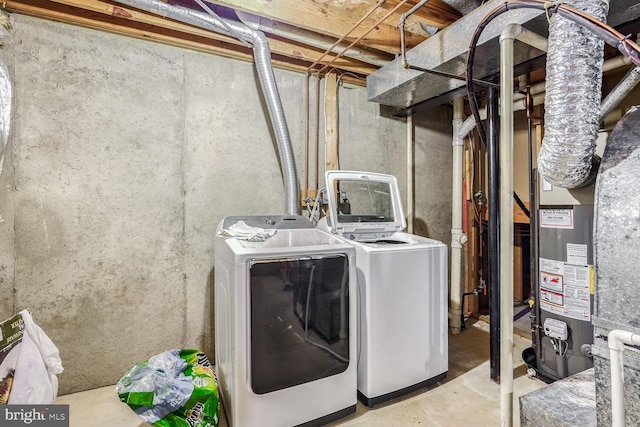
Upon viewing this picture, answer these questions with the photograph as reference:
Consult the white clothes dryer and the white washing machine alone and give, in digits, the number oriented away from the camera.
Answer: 0

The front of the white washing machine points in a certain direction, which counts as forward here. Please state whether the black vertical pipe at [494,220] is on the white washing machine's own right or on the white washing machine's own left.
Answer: on the white washing machine's own left

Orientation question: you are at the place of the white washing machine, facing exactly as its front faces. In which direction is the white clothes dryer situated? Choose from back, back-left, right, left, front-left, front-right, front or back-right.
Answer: right

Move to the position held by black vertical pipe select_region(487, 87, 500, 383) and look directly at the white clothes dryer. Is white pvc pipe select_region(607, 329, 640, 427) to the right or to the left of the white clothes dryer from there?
left

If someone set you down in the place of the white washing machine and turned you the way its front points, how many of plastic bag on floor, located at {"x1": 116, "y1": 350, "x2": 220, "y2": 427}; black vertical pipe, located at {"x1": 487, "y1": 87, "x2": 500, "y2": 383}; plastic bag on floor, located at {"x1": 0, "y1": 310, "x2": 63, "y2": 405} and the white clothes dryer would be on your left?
1

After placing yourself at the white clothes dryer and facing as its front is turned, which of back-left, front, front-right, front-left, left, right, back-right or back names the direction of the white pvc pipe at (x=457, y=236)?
left

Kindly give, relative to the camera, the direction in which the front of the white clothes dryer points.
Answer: facing the viewer and to the right of the viewer

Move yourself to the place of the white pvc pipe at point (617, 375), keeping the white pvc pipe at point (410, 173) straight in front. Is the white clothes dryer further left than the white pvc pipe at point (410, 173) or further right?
left

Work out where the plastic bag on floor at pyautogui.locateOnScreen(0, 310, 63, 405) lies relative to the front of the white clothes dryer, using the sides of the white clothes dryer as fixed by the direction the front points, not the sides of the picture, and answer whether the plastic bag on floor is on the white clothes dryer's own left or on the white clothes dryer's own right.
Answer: on the white clothes dryer's own right

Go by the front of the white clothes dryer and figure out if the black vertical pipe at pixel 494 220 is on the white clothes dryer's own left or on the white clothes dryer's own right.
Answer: on the white clothes dryer's own left

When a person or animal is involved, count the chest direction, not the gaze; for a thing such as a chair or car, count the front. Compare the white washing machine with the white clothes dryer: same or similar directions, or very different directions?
same or similar directions

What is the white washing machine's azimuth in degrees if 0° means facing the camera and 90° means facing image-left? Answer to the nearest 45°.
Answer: approximately 315°
